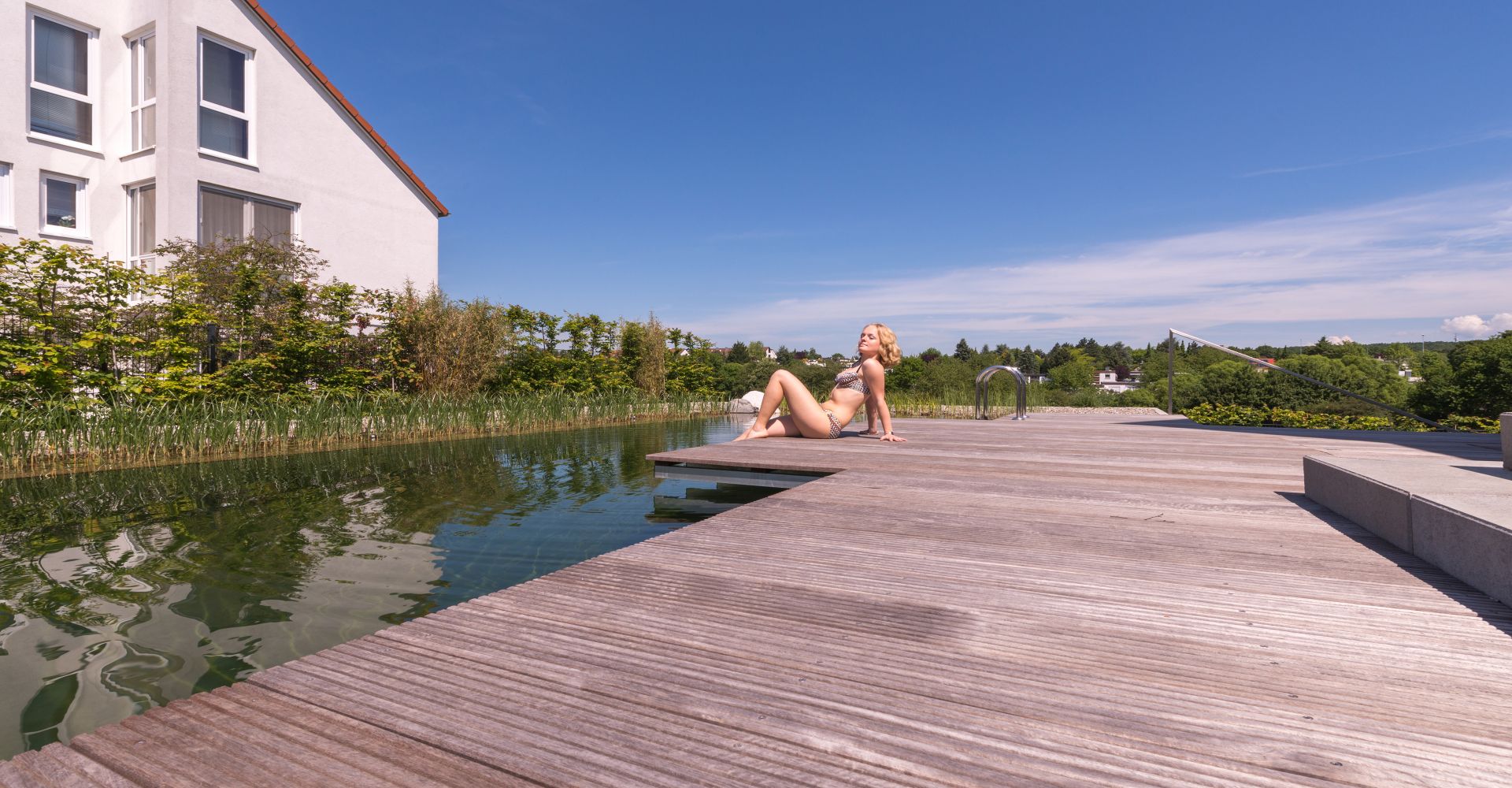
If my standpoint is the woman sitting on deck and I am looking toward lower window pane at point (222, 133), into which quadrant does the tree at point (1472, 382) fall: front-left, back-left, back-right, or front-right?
back-right

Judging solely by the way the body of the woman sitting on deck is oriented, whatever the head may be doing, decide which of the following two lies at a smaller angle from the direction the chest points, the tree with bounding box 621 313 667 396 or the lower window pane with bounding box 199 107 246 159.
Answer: the lower window pane

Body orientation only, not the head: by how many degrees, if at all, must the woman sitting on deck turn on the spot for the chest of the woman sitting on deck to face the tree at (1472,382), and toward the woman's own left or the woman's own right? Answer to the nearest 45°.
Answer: approximately 135° to the woman's own right

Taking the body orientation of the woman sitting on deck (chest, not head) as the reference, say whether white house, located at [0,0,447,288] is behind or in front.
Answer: in front

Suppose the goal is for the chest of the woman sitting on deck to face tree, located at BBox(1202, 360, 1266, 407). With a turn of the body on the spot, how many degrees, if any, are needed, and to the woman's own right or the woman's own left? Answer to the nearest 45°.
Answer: approximately 135° to the woman's own right

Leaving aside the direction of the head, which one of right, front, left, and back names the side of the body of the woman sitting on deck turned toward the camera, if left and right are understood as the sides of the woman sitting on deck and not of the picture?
left

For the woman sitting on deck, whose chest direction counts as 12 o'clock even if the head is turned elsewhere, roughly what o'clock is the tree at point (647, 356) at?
The tree is roughly at 2 o'clock from the woman sitting on deck.

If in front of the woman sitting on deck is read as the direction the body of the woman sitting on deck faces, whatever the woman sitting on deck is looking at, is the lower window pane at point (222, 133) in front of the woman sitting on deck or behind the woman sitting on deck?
in front
